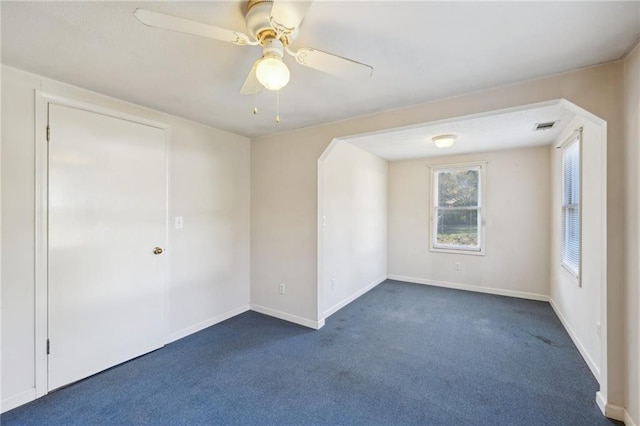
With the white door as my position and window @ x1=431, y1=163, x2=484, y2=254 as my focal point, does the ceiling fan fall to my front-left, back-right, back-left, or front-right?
front-right

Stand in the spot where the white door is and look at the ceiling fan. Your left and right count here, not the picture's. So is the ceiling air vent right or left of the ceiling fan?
left

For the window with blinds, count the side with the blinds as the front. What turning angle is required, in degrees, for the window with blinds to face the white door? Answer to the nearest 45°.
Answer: approximately 45° to its left

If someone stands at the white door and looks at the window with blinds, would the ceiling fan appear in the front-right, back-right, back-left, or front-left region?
front-right

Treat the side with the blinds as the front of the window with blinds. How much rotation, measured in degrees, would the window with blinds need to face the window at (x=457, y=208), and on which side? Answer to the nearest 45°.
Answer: approximately 45° to its right

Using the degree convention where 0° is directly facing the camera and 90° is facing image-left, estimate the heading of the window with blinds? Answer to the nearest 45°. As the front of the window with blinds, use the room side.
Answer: approximately 90°

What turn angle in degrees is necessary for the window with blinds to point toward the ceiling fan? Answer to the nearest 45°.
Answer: approximately 90° to its left

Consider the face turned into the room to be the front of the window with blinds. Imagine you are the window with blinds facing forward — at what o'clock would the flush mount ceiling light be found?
The flush mount ceiling light is roughly at 11 o'clock from the window with blinds.
